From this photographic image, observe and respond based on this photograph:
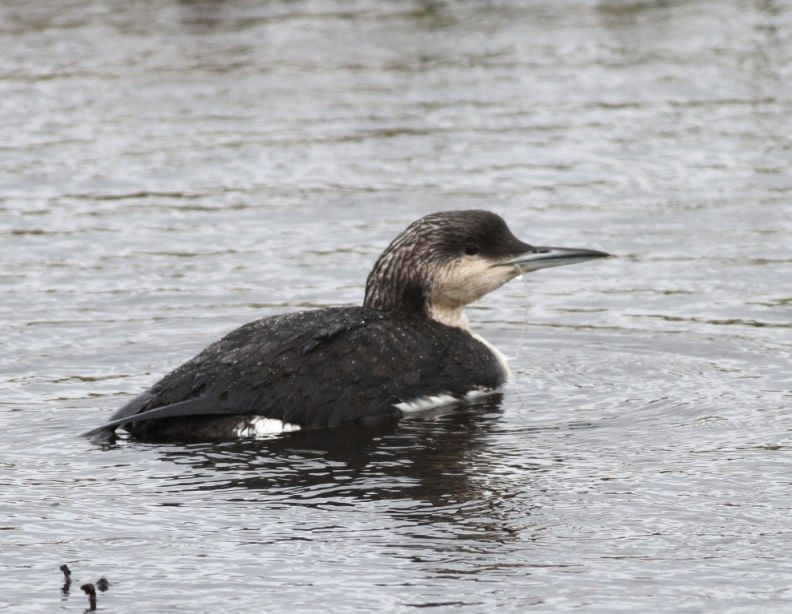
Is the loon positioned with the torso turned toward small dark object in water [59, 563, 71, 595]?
no

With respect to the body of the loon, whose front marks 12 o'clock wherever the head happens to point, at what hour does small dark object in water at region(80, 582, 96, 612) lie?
The small dark object in water is roughly at 4 o'clock from the loon.

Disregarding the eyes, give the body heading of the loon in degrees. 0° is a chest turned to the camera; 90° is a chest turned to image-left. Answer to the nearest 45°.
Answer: approximately 270°
